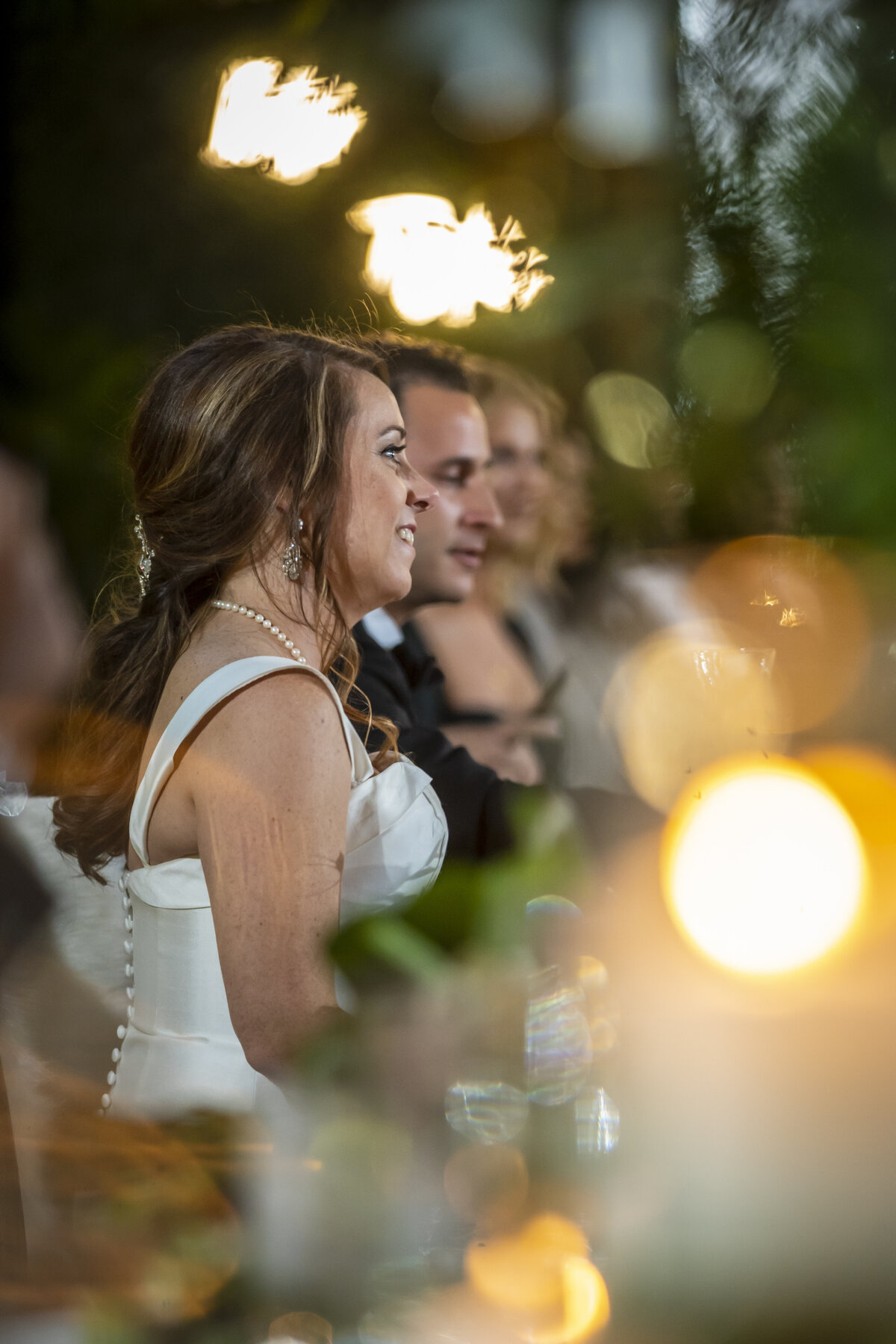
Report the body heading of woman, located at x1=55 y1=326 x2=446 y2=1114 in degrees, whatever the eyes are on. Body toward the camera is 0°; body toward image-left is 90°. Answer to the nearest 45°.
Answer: approximately 270°

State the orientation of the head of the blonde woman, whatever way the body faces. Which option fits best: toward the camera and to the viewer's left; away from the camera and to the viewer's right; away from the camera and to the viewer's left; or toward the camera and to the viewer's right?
toward the camera and to the viewer's right

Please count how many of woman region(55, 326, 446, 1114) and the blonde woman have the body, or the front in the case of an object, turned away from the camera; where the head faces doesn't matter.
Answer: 0

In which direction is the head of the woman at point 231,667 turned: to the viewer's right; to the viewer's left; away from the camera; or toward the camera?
to the viewer's right

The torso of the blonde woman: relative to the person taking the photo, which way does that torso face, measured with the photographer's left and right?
facing the viewer and to the right of the viewer
